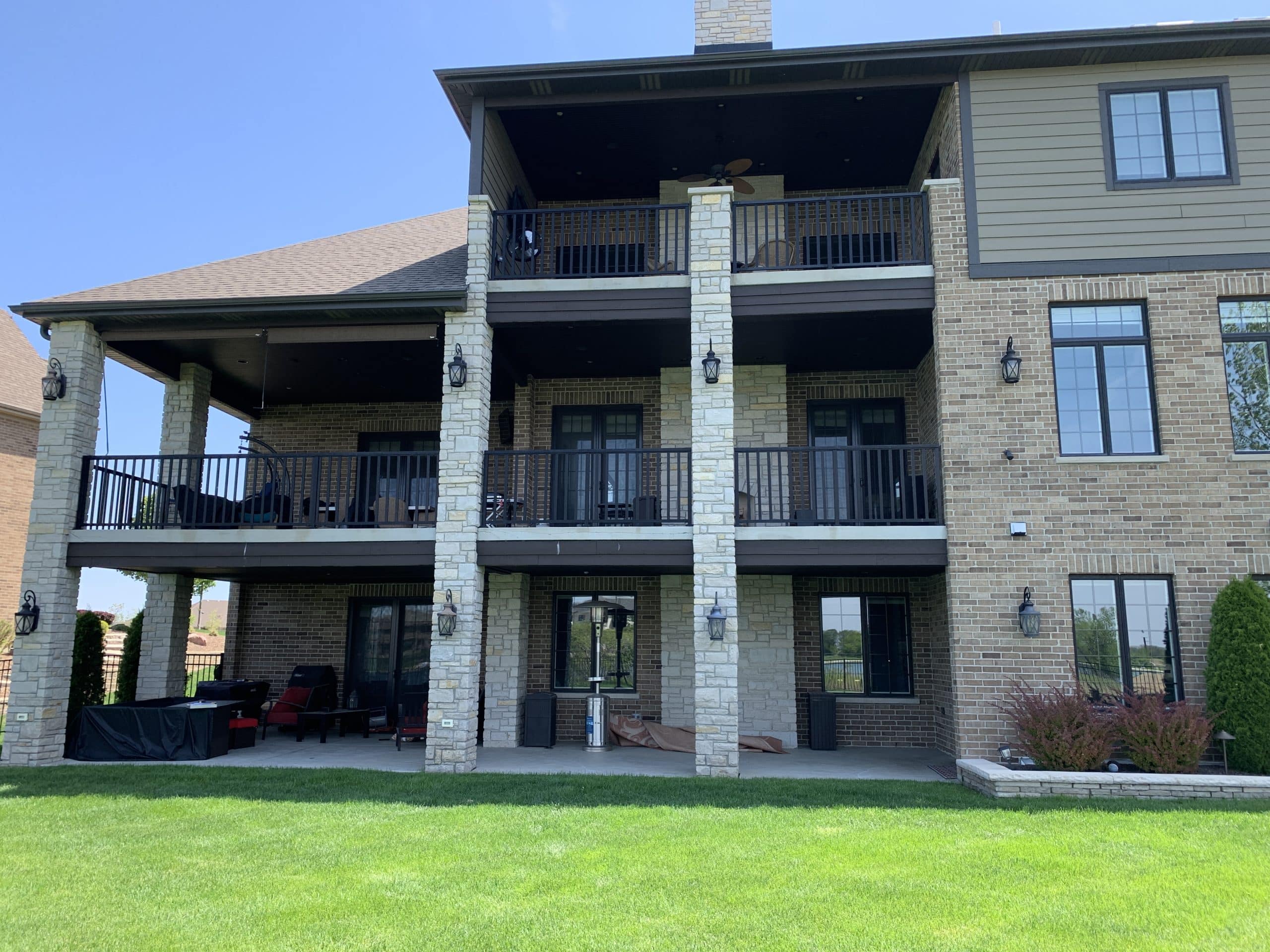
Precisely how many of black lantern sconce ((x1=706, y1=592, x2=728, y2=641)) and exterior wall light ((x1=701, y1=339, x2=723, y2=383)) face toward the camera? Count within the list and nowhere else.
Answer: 2

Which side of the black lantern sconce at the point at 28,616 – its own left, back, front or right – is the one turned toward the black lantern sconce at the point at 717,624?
left

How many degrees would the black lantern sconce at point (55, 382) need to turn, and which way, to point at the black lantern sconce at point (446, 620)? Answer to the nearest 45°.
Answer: approximately 90° to its left

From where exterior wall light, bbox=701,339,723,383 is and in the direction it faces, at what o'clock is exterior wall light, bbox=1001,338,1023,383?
exterior wall light, bbox=1001,338,1023,383 is roughly at 9 o'clock from exterior wall light, bbox=701,339,723,383.

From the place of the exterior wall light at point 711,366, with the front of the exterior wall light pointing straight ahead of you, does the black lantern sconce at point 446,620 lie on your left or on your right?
on your right

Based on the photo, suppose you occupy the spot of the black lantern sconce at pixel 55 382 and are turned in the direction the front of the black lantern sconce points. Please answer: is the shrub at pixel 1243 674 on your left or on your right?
on your left

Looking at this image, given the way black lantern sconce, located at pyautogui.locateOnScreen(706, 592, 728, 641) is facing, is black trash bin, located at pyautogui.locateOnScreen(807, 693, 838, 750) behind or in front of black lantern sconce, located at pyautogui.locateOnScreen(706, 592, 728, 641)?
behind

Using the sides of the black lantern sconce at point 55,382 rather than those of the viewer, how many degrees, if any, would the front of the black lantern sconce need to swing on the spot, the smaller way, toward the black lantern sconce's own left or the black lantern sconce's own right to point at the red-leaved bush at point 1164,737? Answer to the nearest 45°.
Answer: approximately 90° to the black lantern sconce's own left

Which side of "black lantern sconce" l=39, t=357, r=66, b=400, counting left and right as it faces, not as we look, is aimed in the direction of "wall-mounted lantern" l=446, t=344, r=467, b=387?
left

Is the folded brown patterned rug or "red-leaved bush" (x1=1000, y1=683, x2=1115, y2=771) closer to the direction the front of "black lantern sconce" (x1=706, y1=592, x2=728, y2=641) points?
the red-leaved bush
